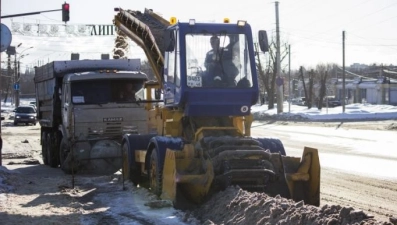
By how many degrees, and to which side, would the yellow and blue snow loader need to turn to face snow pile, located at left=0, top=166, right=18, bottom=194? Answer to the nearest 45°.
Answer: approximately 135° to its right

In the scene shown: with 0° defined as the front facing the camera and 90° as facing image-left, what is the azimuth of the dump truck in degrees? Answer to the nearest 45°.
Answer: approximately 0°

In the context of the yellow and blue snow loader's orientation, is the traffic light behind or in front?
behind

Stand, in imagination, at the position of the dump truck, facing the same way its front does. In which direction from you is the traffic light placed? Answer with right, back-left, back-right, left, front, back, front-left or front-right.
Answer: back

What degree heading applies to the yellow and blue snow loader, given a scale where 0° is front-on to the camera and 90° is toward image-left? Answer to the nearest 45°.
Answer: approximately 0°
